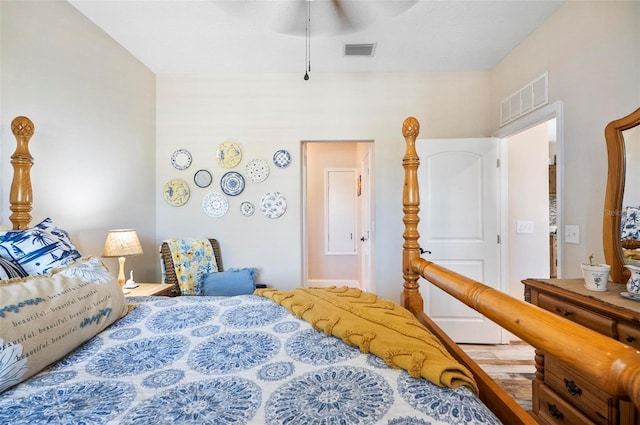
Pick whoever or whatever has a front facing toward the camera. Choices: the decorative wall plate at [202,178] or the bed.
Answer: the decorative wall plate

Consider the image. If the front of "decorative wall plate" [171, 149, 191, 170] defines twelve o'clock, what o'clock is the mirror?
The mirror is roughly at 11 o'clock from the decorative wall plate.

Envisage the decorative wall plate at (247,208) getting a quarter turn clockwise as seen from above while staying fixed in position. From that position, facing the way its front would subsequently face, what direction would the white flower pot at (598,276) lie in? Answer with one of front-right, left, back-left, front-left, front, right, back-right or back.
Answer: back-left

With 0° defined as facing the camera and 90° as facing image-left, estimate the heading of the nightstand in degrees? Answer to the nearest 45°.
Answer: approximately 315°

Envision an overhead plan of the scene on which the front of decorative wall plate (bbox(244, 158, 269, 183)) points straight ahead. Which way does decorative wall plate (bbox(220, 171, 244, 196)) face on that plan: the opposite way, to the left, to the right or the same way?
the same way

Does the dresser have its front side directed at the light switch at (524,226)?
no

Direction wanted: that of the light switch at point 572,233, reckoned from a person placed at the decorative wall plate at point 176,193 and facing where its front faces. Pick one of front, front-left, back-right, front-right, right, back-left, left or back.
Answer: front-left

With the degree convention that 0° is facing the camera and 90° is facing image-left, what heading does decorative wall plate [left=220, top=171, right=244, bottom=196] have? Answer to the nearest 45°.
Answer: approximately 0°

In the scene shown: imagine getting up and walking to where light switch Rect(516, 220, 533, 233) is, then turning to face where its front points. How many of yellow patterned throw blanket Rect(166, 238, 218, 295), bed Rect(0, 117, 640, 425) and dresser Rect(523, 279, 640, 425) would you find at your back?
0

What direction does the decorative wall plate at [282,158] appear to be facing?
toward the camera

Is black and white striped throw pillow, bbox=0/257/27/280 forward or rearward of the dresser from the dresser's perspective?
forward

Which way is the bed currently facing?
to the viewer's right

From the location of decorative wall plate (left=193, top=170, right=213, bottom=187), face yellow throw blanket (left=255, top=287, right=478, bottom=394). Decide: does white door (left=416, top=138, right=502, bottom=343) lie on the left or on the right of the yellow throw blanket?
left

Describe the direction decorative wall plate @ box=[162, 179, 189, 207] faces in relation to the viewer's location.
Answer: facing the viewer

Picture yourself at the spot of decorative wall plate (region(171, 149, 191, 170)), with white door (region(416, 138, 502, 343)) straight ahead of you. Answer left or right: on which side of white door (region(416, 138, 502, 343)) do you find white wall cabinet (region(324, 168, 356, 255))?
left

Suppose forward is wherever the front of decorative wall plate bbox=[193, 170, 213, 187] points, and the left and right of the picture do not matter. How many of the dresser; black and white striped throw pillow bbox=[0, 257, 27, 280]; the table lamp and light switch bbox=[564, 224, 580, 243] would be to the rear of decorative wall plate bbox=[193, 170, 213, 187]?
0

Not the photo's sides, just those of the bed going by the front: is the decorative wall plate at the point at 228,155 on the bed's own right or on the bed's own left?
on the bed's own left

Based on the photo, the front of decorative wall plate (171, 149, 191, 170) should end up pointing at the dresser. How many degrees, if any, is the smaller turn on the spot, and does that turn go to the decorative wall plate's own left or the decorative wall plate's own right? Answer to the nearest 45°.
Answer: approximately 45° to the decorative wall plate's own left

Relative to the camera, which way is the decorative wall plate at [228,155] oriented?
toward the camera

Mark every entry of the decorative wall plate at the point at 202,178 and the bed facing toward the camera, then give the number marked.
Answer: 1
